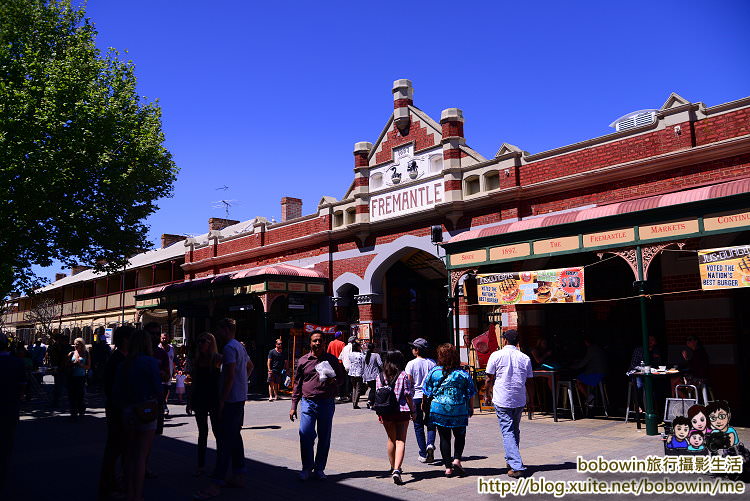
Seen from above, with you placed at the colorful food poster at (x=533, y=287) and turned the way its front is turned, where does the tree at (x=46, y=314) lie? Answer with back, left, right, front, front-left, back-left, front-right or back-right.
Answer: right

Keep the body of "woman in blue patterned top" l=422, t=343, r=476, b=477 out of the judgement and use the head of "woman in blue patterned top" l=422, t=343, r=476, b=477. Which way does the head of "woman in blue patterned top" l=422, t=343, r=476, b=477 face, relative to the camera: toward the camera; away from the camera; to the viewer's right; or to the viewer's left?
away from the camera

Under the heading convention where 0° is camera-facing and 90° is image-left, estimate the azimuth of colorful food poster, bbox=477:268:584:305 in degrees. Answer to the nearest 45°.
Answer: approximately 45°

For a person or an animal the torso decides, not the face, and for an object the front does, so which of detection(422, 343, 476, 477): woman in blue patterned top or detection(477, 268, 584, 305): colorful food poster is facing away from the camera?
the woman in blue patterned top

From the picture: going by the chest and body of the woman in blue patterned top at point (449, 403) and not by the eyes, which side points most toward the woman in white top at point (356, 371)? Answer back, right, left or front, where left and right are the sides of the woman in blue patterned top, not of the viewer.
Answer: front

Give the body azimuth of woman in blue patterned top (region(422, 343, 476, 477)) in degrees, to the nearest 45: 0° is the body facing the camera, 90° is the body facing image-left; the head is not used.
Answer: approximately 180°

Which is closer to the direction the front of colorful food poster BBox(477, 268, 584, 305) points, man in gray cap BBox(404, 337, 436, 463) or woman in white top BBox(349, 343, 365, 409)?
the man in gray cap

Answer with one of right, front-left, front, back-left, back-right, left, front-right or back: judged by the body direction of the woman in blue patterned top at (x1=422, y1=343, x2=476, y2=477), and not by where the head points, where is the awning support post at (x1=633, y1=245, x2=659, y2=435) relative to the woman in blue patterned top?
front-right

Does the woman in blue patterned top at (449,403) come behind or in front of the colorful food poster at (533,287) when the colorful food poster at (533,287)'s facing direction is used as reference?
in front

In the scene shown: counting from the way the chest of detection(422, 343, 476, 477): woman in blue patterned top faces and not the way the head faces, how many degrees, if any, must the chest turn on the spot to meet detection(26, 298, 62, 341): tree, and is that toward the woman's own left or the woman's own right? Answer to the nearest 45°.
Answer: approximately 45° to the woman's own left

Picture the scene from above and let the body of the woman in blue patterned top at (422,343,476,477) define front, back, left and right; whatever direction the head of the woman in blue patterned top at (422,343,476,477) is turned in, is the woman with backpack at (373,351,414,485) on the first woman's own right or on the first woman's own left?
on the first woman's own left

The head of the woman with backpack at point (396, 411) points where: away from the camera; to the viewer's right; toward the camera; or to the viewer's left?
away from the camera

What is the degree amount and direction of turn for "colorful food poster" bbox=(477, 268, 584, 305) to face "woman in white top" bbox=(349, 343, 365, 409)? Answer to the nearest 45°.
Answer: approximately 90° to its right

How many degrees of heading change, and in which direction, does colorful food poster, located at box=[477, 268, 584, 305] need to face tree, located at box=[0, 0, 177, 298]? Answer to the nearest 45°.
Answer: approximately 45° to its right

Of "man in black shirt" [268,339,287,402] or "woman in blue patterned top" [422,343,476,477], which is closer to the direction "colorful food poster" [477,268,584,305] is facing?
the woman in blue patterned top
